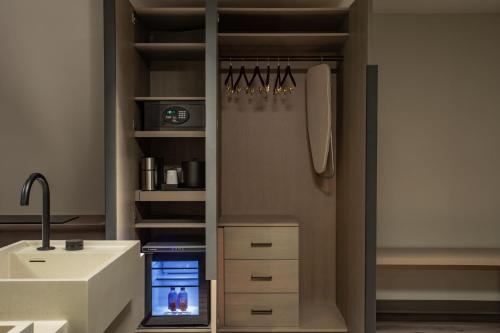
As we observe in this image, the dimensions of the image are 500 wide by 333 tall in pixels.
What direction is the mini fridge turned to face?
toward the camera

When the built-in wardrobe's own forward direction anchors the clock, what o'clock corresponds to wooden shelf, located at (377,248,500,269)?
The wooden shelf is roughly at 9 o'clock from the built-in wardrobe.

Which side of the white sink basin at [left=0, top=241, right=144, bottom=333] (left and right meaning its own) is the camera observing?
front

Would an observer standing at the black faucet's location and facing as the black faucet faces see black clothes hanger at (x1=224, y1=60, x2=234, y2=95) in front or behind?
behind

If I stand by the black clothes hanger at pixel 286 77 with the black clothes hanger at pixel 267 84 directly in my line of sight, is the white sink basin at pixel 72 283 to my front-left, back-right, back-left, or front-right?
front-left

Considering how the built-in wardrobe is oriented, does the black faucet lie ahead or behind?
ahead

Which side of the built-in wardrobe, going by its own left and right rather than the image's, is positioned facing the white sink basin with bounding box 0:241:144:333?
front

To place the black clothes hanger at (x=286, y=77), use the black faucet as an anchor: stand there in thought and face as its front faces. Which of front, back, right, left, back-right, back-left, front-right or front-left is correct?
back

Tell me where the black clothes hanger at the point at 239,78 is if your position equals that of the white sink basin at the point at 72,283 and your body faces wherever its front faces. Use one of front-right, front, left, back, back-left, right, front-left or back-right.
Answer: back-left

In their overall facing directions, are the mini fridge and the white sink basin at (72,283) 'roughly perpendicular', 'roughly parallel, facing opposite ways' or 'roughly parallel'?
roughly parallel

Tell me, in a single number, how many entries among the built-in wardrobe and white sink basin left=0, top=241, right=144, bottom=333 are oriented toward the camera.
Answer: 2

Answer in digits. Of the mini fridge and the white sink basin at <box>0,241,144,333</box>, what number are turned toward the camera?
2

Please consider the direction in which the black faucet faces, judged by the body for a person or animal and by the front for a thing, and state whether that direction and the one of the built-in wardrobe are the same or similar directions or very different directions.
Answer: same or similar directions

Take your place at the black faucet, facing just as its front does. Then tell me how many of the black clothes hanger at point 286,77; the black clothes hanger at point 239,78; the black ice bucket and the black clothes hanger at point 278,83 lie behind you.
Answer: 4

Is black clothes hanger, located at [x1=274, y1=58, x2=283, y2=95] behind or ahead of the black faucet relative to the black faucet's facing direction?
behind
